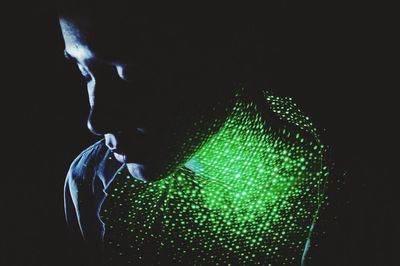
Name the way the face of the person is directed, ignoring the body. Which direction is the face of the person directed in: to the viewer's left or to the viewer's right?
to the viewer's left

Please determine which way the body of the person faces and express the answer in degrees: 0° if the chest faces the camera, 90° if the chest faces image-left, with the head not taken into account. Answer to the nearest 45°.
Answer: approximately 45°
